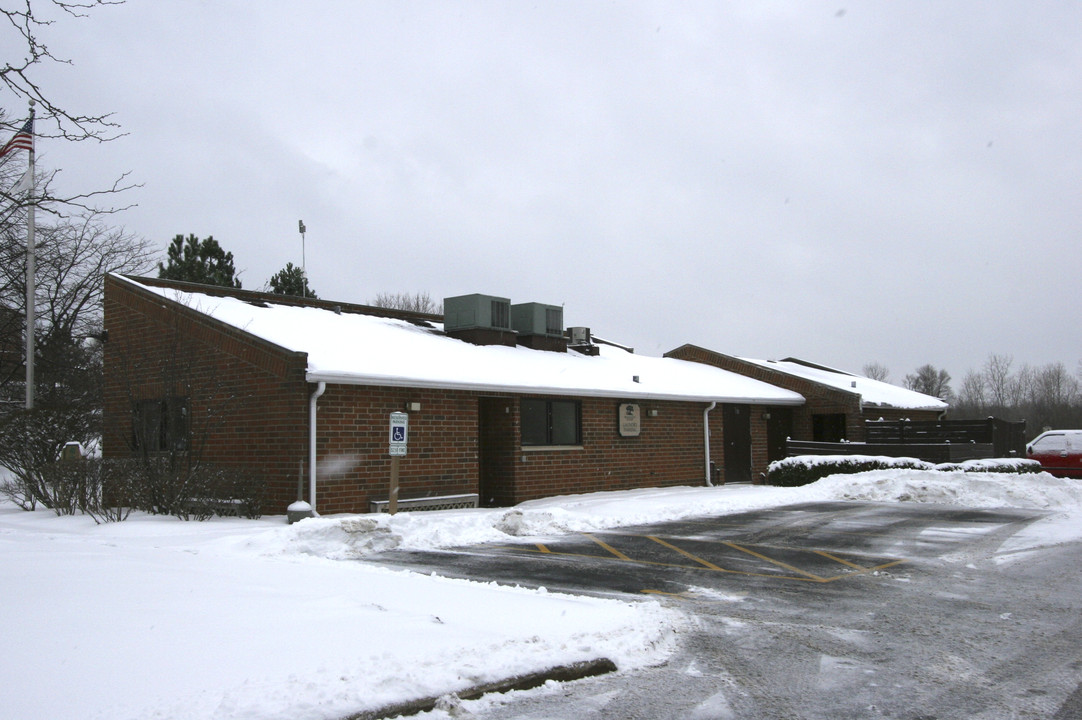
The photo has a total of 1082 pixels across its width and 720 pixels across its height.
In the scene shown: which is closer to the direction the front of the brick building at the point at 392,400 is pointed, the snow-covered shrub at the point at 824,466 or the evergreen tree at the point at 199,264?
the snow-covered shrub

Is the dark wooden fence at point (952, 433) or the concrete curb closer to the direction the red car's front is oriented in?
the dark wooden fence

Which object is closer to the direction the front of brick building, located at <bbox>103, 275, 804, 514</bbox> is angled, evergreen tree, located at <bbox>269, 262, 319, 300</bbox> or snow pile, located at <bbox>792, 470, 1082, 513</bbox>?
the snow pile

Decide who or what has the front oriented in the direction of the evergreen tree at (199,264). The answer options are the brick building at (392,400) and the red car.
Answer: the red car

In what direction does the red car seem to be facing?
to the viewer's left

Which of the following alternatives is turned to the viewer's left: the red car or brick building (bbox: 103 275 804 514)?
the red car

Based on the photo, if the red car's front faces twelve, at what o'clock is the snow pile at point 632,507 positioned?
The snow pile is roughly at 10 o'clock from the red car.

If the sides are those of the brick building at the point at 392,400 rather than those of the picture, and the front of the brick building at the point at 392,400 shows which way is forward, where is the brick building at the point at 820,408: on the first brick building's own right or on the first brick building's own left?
on the first brick building's own left

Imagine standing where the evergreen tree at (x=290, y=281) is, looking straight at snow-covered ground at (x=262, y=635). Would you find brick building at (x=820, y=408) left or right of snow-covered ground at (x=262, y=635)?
left

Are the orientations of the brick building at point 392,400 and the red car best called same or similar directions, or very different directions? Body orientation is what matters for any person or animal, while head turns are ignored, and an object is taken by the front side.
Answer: very different directions
